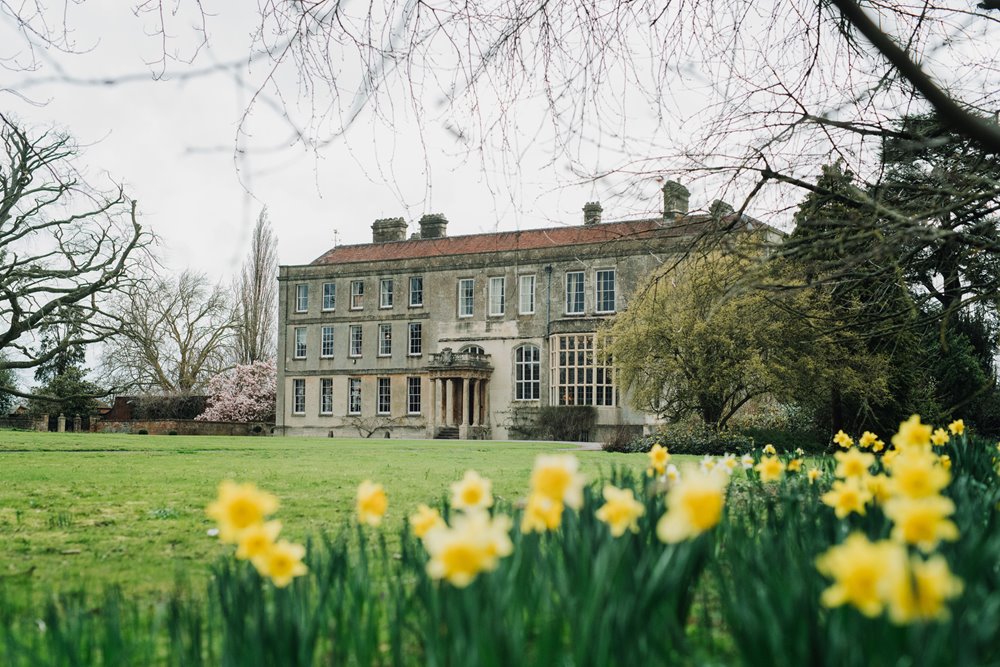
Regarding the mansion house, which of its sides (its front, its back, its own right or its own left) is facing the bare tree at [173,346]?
right

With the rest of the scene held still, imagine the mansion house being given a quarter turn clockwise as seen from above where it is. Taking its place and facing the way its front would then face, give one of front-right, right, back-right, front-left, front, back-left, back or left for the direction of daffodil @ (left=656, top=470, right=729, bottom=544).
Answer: back-left

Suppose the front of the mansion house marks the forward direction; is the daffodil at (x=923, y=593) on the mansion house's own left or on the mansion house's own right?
on the mansion house's own left

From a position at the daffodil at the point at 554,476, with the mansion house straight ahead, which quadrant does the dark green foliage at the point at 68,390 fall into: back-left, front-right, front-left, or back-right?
front-left

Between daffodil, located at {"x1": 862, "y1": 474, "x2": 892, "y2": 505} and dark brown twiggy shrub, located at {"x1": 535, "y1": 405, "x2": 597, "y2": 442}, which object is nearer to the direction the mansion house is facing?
the daffodil

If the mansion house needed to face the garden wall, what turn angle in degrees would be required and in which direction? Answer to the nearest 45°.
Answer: approximately 45° to its right

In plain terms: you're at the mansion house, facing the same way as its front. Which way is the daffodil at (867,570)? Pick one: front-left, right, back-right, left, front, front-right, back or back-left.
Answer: front-left

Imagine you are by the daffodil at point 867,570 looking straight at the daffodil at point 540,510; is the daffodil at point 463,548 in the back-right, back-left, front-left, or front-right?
front-left

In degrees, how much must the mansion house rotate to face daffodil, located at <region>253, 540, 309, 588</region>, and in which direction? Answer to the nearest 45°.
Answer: approximately 45° to its left

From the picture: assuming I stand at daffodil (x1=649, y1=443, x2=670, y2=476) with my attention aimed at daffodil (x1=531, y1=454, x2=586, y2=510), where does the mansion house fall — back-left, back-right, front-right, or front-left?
back-right

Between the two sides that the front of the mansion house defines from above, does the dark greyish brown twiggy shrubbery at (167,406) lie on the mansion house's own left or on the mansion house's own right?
on the mansion house's own right

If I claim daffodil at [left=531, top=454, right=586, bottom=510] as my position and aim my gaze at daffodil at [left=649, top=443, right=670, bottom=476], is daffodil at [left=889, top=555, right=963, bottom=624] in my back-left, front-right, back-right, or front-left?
back-right

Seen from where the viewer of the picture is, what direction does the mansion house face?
facing the viewer and to the left of the viewer

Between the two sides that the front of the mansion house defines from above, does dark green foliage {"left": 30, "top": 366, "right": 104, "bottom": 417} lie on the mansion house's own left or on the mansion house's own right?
on the mansion house's own right

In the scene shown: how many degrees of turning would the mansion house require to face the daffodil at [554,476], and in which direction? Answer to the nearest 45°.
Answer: approximately 45° to its left

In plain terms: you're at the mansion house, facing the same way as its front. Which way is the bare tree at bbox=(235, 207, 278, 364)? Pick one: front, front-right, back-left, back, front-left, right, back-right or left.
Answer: right

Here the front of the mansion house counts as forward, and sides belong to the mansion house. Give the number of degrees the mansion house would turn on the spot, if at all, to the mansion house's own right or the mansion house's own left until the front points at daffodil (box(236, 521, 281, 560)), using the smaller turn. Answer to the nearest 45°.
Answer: approximately 45° to the mansion house's own left

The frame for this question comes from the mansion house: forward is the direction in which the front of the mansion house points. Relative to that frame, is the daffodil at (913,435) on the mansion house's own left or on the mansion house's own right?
on the mansion house's own left

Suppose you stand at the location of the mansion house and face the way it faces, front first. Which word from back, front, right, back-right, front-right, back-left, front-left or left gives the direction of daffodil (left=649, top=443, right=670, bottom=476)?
front-left
